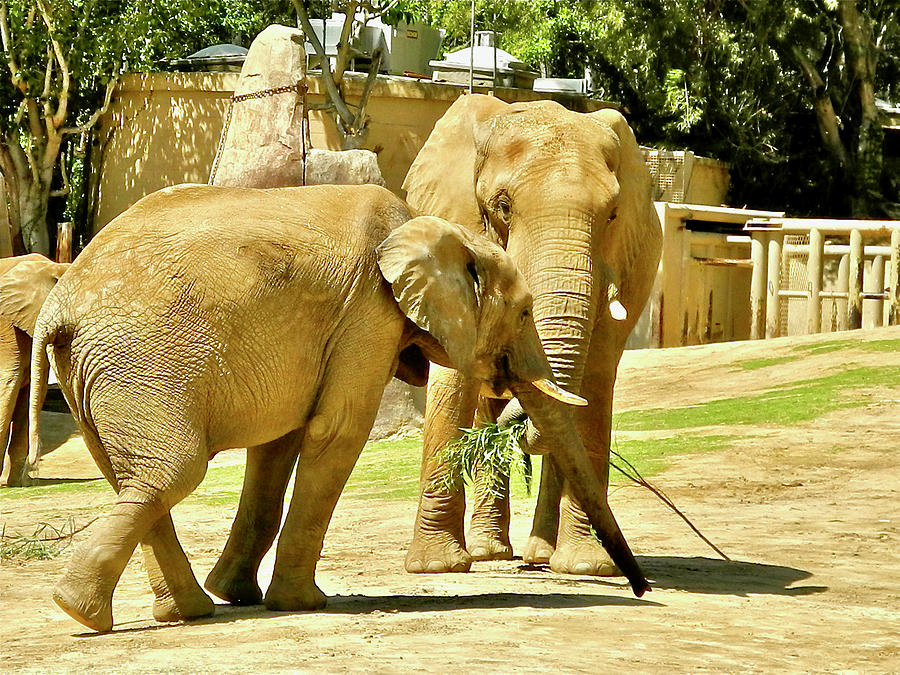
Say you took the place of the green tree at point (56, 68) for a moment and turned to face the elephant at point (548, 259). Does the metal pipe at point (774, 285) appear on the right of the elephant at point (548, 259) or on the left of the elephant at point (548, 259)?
left

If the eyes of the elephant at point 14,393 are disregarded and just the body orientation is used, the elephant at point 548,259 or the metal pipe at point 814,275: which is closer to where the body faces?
the elephant

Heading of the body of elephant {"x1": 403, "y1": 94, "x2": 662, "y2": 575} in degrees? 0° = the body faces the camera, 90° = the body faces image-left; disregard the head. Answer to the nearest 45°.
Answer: approximately 0°

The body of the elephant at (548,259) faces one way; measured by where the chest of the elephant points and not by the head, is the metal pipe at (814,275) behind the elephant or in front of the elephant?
behind

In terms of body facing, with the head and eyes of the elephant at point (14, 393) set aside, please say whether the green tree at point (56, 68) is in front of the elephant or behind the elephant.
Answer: behind

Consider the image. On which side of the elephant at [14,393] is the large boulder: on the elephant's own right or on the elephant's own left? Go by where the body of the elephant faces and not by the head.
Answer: on the elephant's own left

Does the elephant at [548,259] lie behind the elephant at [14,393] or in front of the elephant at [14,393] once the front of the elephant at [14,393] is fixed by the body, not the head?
in front

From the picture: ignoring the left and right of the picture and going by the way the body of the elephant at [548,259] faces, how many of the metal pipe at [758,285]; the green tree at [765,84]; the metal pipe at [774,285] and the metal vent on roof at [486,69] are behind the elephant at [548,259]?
4
